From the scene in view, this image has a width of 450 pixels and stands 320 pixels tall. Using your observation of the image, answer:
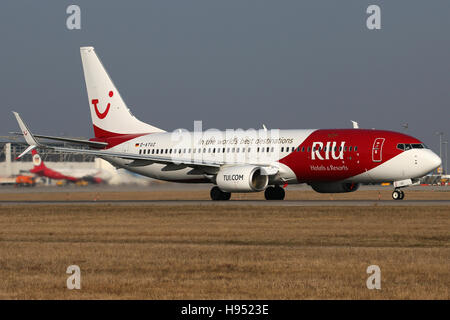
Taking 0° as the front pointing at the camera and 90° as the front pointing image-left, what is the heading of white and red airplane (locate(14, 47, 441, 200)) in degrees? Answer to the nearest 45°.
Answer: approximately 315°
